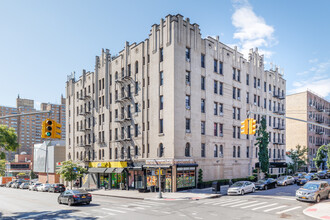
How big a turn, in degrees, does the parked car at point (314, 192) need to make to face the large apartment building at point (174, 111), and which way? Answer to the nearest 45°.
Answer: approximately 90° to its right

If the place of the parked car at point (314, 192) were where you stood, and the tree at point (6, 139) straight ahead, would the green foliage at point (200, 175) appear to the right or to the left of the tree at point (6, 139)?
right

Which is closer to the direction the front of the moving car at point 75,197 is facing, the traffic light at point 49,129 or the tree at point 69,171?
the tree
